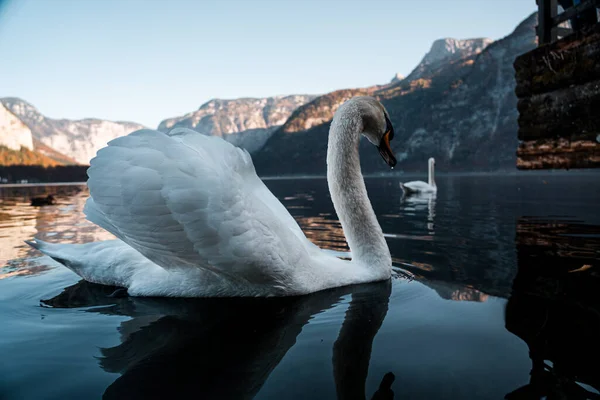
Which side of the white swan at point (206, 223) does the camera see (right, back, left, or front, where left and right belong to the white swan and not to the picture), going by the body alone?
right

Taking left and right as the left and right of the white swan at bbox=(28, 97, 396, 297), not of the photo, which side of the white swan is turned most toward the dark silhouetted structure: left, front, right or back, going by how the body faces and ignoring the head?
front
